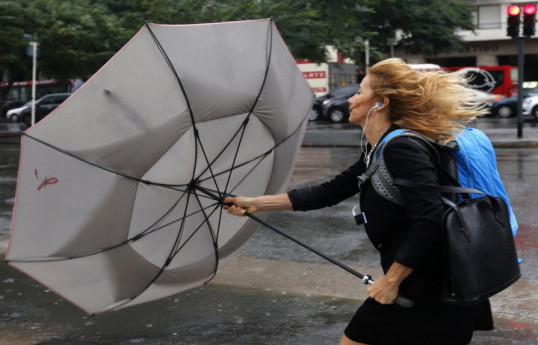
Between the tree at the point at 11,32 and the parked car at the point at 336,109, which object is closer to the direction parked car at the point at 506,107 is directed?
the parked car

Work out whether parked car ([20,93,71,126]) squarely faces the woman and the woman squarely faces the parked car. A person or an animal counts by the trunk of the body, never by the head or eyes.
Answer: no

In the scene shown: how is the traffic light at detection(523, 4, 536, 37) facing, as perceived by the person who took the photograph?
facing the viewer

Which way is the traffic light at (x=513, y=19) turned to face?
toward the camera

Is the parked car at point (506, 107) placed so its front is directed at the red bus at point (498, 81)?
no

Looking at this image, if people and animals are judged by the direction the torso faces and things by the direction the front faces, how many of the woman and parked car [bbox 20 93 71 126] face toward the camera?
0

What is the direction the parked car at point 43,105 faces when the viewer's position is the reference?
facing to the left of the viewer

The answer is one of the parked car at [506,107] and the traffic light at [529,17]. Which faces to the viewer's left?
the parked car

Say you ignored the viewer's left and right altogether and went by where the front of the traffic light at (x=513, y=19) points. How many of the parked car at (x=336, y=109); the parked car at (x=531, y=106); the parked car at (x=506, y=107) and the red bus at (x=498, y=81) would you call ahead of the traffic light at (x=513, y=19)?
0

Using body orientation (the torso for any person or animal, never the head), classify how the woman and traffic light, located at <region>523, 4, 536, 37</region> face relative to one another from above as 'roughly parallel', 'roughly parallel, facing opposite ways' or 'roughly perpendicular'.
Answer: roughly perpendicular

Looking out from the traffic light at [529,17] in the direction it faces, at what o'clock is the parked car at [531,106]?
The parked car is roughly at 6 o'clock from the traffic light.

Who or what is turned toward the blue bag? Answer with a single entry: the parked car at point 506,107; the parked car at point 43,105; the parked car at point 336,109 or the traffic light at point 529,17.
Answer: the traffic light

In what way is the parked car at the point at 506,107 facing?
to the viewer's left

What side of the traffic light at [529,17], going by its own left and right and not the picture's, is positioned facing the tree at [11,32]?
right

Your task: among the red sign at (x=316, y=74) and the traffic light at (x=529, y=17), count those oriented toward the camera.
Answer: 2

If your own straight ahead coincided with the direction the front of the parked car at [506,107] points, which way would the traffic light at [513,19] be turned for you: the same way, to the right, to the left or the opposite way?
to the left

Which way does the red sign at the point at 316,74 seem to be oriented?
toward the camera

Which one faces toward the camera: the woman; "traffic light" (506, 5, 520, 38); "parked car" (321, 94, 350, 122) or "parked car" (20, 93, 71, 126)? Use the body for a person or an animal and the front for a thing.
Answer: the traffic light

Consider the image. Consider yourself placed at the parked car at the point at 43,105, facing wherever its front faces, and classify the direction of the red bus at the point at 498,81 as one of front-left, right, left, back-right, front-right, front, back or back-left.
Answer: back

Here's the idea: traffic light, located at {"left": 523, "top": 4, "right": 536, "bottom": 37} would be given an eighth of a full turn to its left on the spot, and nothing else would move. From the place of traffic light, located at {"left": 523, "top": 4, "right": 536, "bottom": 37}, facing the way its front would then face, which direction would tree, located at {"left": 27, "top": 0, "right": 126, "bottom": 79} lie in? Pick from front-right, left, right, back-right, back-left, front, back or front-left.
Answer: back-right

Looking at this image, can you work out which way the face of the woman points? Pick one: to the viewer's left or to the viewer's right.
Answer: to the viewer's left

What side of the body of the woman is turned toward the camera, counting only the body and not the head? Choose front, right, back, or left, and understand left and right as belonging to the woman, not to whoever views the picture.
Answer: left
